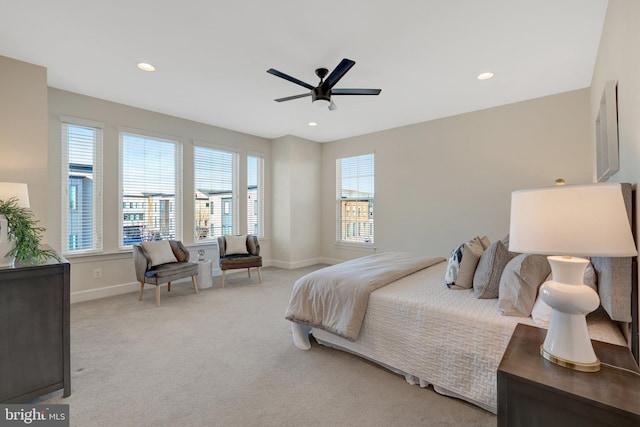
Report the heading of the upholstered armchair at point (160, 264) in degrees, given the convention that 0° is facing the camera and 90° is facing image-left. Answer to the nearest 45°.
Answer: approximately 315°

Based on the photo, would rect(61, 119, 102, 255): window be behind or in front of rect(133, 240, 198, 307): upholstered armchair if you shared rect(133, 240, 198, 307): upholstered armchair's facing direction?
behind

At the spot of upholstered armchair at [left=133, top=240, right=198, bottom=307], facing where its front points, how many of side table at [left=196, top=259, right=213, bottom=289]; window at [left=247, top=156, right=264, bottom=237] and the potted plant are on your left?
2

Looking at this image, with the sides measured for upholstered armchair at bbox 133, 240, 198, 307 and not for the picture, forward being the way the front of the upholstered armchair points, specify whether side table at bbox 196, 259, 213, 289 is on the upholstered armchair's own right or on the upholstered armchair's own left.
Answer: on the upholstered armchair's own left

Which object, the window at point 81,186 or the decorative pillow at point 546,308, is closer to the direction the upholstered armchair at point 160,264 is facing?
the decorative pillow

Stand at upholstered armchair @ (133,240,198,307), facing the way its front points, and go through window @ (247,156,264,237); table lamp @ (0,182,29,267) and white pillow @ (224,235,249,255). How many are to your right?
1

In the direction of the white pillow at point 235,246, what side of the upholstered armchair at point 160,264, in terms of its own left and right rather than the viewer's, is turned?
left

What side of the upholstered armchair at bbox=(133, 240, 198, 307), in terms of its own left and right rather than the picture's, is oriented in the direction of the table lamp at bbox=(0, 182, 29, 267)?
right

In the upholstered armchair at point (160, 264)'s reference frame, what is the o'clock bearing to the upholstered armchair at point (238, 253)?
the upholstered armchair at point (238, 253) is roughly at 10 o'clock from the upholstered armchair at point (160, 264).

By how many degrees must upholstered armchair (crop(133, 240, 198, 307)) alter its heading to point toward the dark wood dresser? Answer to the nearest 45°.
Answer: approximately 45° to its right

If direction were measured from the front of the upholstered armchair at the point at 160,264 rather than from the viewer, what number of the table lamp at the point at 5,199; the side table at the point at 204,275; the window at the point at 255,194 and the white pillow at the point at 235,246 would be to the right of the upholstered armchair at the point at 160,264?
1

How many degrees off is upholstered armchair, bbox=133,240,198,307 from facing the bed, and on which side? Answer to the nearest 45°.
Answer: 0° — it already faces it

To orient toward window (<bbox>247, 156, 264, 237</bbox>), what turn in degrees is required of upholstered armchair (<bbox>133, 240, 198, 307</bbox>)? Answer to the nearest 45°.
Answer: approximately 90° to its left

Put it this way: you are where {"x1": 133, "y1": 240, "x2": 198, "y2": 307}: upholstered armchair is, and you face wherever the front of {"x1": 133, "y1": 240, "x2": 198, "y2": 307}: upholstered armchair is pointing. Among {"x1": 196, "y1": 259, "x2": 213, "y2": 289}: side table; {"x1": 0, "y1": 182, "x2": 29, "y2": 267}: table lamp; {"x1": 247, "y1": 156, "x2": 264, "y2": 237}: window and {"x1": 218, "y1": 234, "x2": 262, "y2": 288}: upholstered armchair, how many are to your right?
1

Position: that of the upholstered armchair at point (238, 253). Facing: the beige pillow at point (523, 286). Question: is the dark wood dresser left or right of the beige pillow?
right

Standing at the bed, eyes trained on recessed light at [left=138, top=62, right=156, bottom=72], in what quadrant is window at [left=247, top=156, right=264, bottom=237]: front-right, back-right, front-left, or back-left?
front-right

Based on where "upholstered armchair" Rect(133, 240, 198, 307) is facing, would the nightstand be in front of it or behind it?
in front

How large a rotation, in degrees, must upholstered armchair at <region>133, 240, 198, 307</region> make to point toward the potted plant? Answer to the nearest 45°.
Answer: approximately 90° to its right
